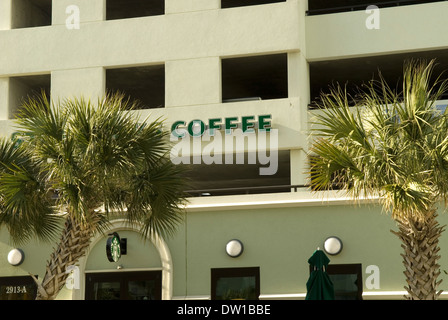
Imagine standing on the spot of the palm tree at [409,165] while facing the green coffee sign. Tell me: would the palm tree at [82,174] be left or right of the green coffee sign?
left

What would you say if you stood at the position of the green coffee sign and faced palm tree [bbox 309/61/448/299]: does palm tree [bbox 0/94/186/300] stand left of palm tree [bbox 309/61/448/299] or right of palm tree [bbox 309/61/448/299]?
right

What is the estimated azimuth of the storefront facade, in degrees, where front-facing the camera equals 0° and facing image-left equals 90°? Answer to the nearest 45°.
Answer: approximately 0°

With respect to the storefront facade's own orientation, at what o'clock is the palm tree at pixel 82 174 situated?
The palm tree is roughly at 1 o'clock from the storefront facade.
